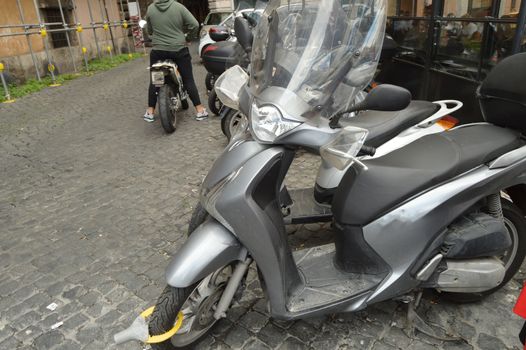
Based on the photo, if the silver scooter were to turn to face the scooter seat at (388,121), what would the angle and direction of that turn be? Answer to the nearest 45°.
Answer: approximately 135° to its right

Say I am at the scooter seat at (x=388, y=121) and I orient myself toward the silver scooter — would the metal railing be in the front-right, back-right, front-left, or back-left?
back-right

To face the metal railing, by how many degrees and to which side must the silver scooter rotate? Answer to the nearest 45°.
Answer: approximately 90° to its right

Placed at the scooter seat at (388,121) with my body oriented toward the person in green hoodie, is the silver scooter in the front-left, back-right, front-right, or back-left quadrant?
back-left

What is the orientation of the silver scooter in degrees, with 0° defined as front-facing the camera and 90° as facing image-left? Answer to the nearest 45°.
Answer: approximately 45°

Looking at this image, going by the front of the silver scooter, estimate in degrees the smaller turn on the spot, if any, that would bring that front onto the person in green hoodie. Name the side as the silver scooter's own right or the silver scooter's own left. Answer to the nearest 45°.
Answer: approximately 90° to the silver scooter's own right
